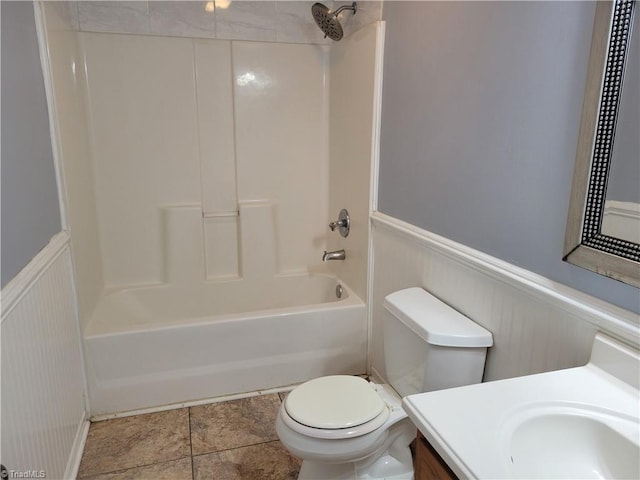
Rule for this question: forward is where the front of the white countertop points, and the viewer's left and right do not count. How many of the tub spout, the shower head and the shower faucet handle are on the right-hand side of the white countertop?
3

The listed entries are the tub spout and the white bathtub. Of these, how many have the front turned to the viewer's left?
1

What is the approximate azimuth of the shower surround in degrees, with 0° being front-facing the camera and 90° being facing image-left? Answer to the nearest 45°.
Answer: approximately 0°

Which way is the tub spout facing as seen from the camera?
to the viewer's left

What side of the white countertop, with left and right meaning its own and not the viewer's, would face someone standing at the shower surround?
right

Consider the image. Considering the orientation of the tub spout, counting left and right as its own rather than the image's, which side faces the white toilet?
left

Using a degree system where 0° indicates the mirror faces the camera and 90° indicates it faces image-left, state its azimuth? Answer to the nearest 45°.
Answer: approximately 45°

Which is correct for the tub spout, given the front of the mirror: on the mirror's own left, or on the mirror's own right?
on the mirror's own right

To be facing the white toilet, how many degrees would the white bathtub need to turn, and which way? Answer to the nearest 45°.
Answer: approximately 45° to its left
